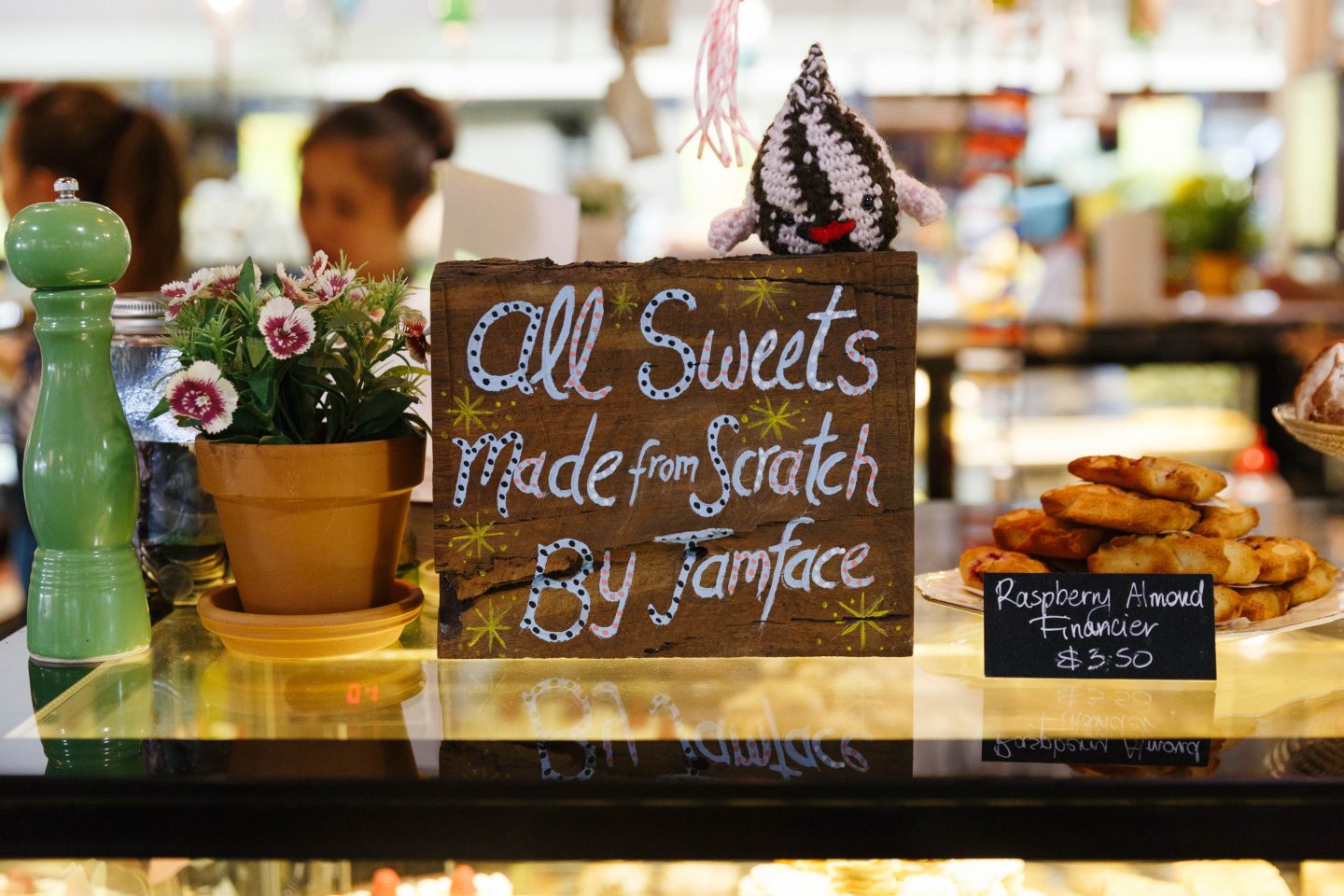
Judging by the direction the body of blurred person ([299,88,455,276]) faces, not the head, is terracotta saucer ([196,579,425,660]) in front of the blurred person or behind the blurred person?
in front

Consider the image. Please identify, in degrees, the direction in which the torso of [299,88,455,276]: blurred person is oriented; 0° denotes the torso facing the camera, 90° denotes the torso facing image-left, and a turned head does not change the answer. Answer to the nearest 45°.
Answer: approximately 45°

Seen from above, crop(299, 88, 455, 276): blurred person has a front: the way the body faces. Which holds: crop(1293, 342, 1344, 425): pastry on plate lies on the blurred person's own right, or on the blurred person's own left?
on the blurred person's own left

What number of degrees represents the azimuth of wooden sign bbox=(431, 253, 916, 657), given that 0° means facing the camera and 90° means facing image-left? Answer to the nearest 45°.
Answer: approximately 0°

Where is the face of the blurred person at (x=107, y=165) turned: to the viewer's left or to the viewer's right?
to the viewer's left

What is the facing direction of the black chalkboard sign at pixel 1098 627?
toward the camera

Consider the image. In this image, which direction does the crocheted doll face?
toward the camera

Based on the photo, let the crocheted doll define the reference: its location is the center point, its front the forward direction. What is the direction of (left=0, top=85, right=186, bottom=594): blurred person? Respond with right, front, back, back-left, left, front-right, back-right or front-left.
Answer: back-right
